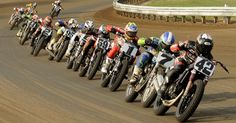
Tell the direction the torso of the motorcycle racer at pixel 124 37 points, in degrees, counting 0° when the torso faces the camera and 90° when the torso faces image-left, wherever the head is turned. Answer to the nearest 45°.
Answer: approximately 315°

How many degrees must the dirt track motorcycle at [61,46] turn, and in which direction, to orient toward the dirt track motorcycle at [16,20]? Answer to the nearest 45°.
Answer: approximately 135° to its left

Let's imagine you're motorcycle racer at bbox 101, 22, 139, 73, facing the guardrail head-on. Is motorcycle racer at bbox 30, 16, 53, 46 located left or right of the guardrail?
left

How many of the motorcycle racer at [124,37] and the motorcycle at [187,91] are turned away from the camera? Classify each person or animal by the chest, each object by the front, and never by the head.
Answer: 0

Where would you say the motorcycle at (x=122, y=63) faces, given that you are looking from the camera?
facing the viewer and to the right of the viewer

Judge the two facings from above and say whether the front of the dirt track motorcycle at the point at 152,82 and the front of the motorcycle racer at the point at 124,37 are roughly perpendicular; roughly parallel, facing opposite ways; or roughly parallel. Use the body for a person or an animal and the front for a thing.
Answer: roughly parallel

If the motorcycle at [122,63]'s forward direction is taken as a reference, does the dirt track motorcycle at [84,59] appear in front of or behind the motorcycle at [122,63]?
behind

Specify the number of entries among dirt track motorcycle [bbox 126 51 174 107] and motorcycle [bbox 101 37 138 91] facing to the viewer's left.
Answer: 0

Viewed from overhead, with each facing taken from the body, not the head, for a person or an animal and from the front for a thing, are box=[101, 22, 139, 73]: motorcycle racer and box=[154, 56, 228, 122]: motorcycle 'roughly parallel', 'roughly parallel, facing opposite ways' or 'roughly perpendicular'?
roughly parallel

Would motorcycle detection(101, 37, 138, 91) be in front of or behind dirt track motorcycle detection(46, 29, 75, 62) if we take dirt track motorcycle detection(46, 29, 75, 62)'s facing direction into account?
in front

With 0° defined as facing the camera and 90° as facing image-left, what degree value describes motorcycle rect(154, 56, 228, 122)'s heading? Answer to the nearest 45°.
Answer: approximately 315°

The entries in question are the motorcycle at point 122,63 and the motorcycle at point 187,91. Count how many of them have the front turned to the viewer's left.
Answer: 0

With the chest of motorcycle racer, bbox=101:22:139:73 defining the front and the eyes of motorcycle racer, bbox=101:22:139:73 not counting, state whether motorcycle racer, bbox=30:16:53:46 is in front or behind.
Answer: behind

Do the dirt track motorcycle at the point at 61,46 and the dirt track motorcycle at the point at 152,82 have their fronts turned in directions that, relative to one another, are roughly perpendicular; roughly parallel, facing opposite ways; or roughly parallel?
roughly parallel
